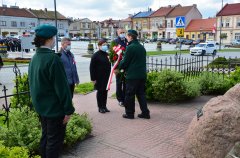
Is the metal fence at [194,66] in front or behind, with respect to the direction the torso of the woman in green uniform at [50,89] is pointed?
in front

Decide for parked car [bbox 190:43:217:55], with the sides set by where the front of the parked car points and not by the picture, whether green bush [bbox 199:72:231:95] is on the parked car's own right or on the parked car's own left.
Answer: on the parked car's own left

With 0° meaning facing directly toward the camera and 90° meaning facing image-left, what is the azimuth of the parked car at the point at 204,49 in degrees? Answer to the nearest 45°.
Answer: approximately 45°

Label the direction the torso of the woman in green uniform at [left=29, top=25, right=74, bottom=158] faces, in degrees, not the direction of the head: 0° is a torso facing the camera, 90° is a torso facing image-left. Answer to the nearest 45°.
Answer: approximately 225°

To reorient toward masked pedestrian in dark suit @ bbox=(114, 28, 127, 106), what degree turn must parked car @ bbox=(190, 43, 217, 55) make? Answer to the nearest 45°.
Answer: approximately 45° to its left

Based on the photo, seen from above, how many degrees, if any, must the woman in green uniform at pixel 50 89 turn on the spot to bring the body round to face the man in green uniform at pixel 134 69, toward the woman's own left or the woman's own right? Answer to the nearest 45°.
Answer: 0° — they already face them

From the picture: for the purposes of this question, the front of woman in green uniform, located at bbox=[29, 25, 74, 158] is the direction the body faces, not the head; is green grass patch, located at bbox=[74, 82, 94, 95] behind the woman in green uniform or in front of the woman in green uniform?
in front

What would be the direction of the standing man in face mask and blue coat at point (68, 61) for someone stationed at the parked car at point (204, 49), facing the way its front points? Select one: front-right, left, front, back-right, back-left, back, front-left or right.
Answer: front-left

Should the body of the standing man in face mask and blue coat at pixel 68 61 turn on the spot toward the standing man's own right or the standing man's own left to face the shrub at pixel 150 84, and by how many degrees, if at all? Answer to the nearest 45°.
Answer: approximately 90° to the standing man's own left
